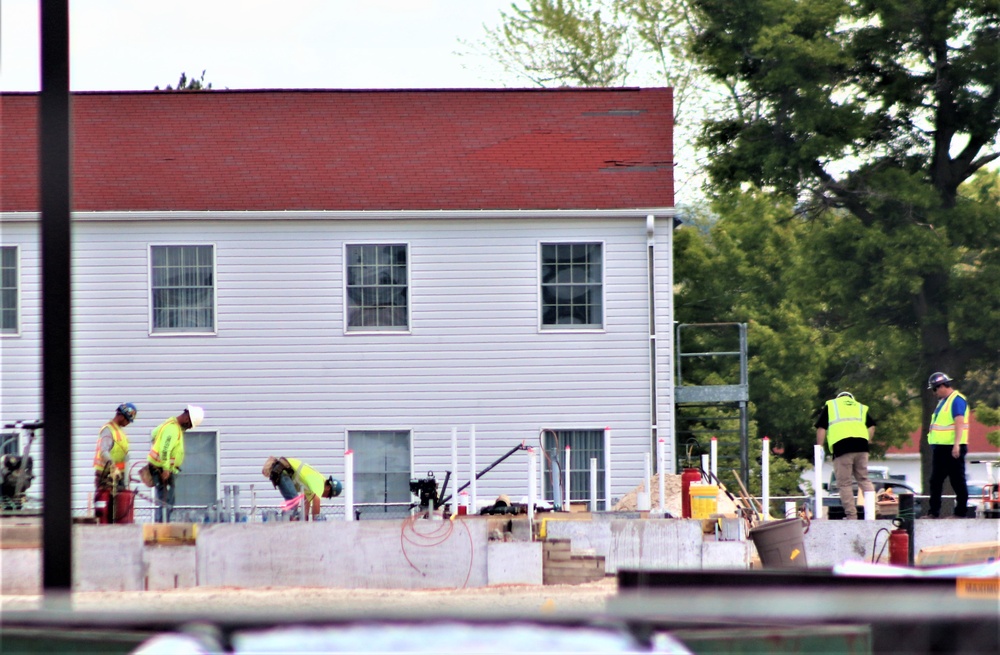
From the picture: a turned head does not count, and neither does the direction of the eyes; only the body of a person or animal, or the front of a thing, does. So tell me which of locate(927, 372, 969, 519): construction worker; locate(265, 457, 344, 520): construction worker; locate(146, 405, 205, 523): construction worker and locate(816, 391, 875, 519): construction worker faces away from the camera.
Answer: locate(816, 391, 875, 519): construction worker

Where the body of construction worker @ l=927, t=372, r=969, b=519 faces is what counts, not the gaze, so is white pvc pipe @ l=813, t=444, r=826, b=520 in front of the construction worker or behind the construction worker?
in front

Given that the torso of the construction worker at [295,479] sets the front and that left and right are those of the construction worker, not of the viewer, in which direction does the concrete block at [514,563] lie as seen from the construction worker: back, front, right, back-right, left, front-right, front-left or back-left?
front-right

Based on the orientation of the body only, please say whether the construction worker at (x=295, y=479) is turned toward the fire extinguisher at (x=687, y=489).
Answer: yes

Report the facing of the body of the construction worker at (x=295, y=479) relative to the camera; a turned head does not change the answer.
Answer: to the viewer's right

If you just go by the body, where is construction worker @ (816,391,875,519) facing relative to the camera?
away from the camera

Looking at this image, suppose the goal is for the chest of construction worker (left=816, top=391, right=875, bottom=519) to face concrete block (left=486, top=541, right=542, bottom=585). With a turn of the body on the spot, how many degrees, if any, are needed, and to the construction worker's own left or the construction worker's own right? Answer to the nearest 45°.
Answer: approximately 135° to the construction worker's own left

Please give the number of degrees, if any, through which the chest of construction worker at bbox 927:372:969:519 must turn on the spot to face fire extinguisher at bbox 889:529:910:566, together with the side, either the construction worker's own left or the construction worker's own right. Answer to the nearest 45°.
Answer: approximately 45° to the construction worker's own left

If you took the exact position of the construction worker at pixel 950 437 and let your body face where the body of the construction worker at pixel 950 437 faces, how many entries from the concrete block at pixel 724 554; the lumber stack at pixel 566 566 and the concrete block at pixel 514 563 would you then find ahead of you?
3

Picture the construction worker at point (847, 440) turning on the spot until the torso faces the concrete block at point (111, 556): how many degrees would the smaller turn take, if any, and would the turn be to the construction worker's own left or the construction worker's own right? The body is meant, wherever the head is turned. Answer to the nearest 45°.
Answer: approximately 135° to the construction worker's own left

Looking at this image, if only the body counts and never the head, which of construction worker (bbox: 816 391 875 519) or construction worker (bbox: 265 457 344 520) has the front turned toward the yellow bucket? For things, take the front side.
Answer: construction worker (bbox: 265 457 344 520)

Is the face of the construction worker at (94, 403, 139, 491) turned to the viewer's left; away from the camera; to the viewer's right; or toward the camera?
to the viewer's right

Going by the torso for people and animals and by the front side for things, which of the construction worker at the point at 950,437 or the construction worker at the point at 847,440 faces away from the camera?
the construction worker at the point at 847,440
